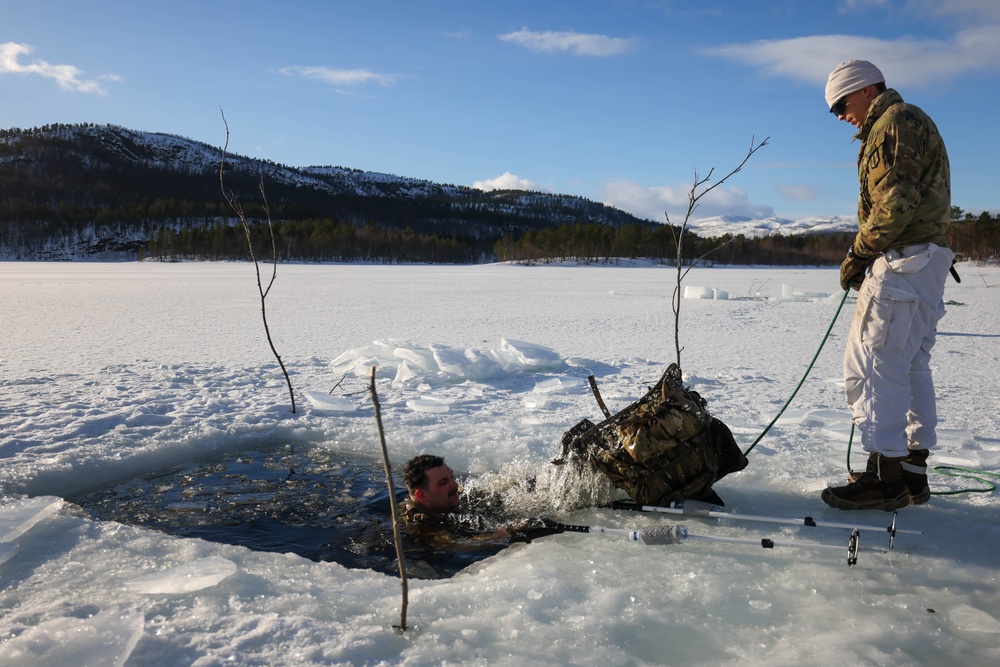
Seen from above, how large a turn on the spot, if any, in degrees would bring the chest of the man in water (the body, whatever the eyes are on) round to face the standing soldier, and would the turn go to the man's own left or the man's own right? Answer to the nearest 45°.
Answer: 0° — they already face them

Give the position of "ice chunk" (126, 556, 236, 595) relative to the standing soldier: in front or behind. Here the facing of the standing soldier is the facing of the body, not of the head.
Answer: in front

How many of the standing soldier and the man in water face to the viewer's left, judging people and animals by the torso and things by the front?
1

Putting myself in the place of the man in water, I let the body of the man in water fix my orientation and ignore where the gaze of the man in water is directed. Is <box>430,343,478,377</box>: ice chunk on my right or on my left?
on my left

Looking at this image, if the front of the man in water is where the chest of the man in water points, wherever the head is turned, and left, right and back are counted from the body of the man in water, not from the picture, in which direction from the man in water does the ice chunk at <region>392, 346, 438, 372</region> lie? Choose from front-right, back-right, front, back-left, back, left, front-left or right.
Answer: left

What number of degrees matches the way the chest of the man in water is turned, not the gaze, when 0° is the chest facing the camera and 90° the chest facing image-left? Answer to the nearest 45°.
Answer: approximately 270°

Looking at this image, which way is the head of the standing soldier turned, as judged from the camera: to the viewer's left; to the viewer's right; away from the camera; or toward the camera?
to the viewer's left

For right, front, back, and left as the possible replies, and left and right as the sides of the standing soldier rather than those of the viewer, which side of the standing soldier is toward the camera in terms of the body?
left

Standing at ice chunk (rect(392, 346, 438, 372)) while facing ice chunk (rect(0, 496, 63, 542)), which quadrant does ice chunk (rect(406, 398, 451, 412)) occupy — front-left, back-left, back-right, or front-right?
front-left

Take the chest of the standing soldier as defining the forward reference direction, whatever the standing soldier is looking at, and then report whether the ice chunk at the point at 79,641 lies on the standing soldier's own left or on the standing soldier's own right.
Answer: on the standing soldier's own left
